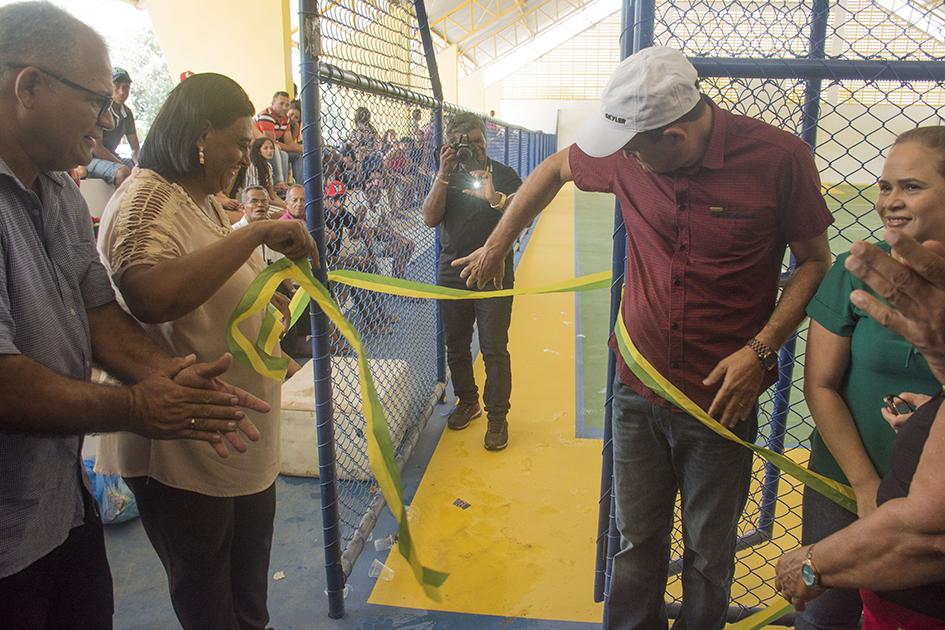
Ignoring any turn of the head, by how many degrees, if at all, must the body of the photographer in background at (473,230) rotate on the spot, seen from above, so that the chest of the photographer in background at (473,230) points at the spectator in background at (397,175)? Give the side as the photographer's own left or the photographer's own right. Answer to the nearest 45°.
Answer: approximately 135° to the photographer's own right

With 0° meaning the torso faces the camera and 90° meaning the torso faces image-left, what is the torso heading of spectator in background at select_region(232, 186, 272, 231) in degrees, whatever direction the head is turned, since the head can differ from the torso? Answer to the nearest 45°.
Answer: approximately 315°

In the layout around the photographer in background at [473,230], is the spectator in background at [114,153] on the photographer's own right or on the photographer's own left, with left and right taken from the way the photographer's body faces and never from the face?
on the photographer's own right

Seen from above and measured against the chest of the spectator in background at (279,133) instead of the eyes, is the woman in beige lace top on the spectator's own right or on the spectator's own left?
on the spectator's own right

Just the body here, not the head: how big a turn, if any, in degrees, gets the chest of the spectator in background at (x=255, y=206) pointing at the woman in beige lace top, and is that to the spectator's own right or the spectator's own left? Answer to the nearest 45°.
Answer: approximately 45° to the spectator's own right

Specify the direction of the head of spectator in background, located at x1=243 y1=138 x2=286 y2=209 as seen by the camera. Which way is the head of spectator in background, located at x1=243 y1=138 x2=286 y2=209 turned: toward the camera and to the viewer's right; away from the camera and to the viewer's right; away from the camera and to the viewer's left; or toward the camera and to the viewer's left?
toward the camera and to the viewer's right

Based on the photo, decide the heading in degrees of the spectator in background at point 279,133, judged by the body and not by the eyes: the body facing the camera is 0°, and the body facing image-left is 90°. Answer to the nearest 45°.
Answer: approximately 315°

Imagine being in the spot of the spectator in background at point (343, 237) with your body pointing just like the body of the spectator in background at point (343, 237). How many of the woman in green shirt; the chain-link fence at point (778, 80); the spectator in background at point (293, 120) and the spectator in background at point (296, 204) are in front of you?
2

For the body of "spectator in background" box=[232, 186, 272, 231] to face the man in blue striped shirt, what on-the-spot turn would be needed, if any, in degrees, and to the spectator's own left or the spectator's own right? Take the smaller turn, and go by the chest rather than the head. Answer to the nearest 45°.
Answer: approximately 45° to the spectator's own right
